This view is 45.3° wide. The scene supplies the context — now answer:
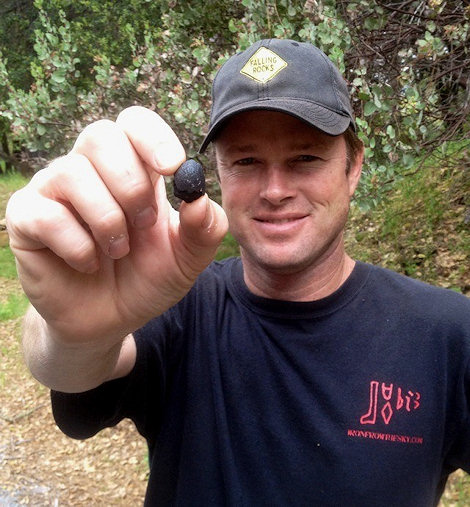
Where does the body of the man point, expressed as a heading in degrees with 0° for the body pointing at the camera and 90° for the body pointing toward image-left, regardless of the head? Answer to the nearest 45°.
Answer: approximately 0°
